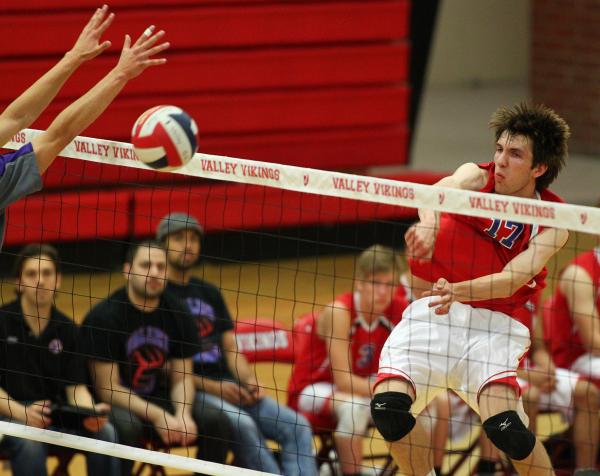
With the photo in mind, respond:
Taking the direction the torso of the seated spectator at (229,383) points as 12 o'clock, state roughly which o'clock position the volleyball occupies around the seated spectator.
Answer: The volleyball is roughly at 2 o'clock from the seated spectator.

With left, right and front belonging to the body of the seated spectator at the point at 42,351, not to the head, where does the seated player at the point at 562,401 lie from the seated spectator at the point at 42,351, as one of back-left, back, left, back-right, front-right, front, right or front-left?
left

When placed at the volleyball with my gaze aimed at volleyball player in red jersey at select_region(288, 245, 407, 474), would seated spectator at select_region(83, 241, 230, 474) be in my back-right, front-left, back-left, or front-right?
front-left

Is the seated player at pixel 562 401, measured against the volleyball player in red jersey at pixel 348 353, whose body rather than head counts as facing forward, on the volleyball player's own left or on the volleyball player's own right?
on the volleyball player's own left

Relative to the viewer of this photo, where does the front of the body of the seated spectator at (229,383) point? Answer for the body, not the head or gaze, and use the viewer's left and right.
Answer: facing the viewer and to the right of the viewer

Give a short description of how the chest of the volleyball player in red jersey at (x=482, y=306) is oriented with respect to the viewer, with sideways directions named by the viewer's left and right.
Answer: facing the viewer

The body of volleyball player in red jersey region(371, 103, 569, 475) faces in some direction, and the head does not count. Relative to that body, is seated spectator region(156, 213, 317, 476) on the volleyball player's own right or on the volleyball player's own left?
on the volleyball player's own right

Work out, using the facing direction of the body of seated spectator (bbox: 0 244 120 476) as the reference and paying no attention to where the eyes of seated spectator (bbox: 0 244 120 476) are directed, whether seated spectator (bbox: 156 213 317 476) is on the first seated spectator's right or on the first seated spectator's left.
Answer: on the first seated spectator's left

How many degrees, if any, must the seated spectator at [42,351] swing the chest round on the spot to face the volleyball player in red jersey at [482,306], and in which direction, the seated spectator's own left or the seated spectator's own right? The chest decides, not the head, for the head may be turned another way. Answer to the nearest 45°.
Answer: approximately 45° to the seated spectator's own left
